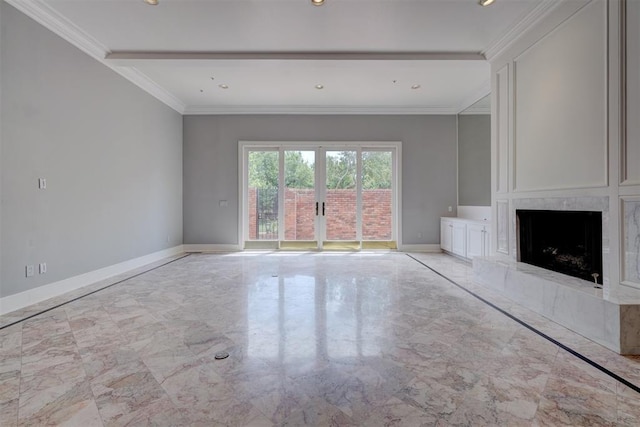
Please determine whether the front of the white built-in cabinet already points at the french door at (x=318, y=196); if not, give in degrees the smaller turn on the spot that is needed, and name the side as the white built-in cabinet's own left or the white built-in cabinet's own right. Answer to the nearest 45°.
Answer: approximately 45° to the white built-in cabinet's own right

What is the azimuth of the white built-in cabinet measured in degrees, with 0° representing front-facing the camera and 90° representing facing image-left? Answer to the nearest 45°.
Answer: approximately 45°
